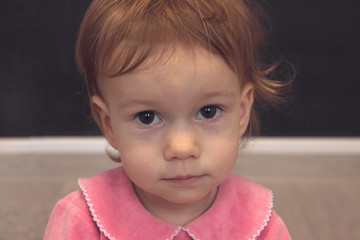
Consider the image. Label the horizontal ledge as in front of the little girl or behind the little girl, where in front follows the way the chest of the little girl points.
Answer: behind

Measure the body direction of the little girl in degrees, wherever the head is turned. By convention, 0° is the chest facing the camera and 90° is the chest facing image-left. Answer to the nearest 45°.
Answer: approximately 0°
